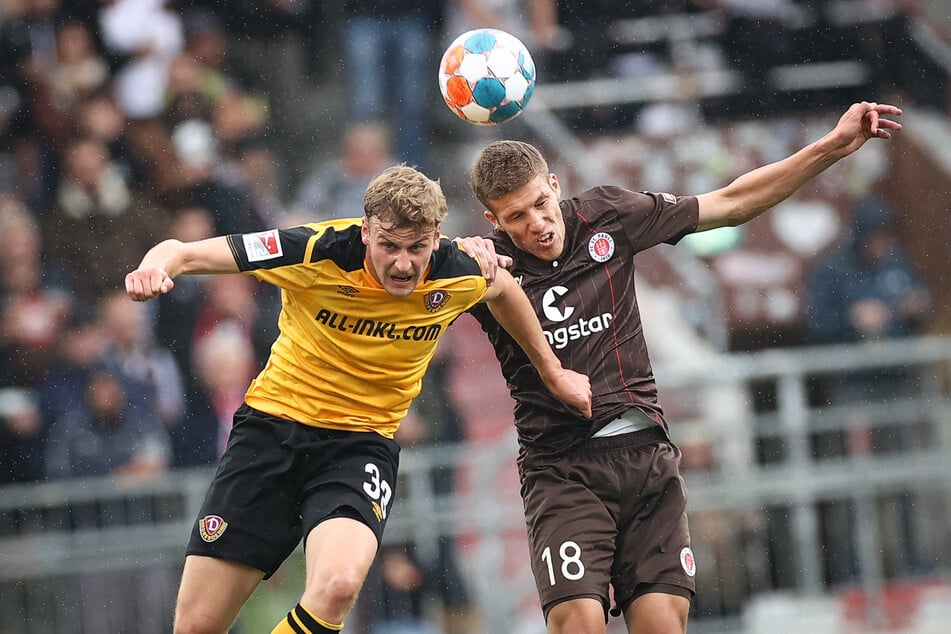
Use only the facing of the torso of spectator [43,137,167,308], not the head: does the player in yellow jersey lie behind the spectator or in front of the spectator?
in front

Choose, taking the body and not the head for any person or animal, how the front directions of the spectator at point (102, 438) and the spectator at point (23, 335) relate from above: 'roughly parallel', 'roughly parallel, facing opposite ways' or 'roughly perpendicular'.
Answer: roughly parallel

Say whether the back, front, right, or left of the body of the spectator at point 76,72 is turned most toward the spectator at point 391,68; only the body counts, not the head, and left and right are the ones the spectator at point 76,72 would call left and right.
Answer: left

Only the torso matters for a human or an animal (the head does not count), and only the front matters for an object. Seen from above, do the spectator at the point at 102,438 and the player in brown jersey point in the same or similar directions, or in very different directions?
same or similar directions

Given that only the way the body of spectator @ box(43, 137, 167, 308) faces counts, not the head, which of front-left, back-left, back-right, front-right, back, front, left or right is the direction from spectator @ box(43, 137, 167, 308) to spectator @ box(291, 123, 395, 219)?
left

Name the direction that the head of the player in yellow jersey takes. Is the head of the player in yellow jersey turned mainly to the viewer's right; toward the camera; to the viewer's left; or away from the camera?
toward the camera

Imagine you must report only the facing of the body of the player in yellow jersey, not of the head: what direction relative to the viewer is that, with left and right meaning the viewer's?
facing the viewer

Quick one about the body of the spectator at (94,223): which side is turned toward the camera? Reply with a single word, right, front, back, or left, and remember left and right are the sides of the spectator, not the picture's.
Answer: front

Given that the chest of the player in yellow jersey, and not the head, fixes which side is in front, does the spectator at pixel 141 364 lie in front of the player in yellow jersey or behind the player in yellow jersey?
behind

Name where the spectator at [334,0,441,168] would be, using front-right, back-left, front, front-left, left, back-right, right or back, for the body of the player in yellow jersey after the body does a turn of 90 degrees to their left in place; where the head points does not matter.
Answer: left

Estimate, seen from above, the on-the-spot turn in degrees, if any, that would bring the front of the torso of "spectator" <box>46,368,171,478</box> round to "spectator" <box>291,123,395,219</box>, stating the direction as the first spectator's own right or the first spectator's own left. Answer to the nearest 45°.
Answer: approximately 90° to the first spectator's own left
